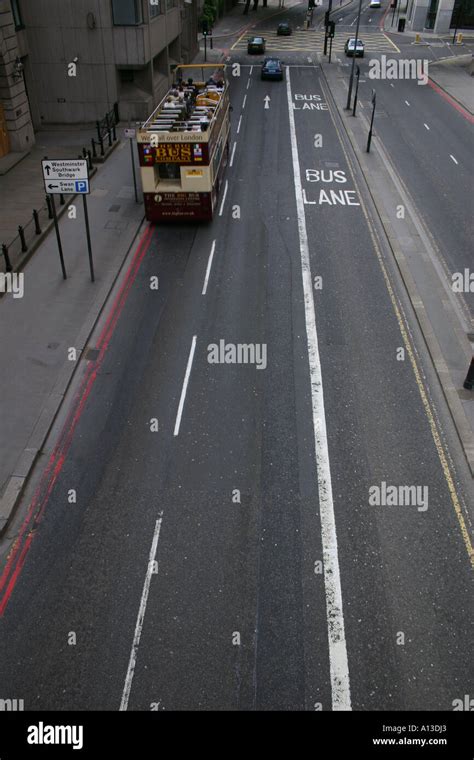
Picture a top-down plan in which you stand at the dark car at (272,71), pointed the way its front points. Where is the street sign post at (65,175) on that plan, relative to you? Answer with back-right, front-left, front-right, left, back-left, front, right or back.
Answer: back

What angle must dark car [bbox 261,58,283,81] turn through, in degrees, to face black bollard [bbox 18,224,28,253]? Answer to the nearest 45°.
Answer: approximately 180°

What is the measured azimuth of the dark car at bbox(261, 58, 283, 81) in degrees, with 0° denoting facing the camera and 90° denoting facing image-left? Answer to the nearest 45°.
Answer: approximately 180°

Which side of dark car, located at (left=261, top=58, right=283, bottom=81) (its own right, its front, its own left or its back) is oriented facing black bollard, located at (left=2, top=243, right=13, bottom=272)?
back

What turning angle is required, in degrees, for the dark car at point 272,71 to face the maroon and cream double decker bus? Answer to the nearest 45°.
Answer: approximately 180°

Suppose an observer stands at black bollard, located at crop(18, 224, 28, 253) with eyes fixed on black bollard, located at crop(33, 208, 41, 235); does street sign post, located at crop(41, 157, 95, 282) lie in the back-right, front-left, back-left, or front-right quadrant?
back-right

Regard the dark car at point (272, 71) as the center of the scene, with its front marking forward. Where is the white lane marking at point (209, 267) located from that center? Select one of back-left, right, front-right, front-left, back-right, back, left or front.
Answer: back

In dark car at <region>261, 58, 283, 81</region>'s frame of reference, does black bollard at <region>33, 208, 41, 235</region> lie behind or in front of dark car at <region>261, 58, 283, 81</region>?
behind
